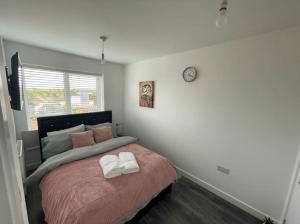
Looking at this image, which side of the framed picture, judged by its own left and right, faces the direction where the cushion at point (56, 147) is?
front

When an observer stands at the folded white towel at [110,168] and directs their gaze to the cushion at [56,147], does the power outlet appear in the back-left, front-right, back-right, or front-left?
back-right

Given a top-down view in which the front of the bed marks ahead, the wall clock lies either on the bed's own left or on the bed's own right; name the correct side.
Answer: on the bed's own left

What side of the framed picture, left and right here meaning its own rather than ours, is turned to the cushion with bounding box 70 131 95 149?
front

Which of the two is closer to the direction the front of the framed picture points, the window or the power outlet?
the window

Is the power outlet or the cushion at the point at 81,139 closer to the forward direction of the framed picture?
the cushion

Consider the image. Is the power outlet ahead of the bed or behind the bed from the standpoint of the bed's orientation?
ahead

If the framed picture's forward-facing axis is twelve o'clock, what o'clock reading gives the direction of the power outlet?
The power outlet is roughly at 9 o'clock from the framed picture.

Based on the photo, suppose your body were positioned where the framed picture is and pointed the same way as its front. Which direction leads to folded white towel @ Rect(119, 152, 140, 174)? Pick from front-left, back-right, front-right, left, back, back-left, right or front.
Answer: front-left

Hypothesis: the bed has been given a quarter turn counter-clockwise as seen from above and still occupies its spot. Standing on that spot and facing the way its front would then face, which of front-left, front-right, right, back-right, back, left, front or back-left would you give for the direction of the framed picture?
front

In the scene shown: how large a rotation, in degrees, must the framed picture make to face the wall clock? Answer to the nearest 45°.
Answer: approximately 90° to its left
